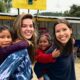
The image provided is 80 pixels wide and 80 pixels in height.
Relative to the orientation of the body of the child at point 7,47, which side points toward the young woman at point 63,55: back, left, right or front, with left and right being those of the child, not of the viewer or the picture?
left

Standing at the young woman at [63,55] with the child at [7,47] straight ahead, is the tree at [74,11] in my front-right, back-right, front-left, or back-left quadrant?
back-right

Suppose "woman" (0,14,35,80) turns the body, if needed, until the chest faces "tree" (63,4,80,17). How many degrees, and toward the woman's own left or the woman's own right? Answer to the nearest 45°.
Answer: approximately 135° to the woman's own left

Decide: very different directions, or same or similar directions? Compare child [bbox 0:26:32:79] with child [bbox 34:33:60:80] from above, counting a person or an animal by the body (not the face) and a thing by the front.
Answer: same or similar directions

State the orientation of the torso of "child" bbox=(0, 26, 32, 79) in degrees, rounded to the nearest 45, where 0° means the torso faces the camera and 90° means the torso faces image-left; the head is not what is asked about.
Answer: approximately 315°

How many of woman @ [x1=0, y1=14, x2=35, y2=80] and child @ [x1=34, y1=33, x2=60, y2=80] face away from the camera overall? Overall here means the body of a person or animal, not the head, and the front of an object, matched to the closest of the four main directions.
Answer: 0

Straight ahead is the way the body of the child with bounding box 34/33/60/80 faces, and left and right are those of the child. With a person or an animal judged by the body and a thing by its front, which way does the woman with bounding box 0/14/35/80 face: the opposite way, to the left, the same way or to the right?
the same way

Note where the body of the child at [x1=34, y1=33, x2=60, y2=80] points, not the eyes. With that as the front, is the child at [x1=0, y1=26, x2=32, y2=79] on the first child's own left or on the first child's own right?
on the first child's own right

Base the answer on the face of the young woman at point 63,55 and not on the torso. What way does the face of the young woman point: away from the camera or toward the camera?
toward the camera

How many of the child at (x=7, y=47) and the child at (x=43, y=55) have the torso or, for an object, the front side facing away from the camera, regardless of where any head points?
0

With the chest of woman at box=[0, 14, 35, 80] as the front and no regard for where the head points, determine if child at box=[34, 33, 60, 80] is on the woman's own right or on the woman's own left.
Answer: on the woman's own left

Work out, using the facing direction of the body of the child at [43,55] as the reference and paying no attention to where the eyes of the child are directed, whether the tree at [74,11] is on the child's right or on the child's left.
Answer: on the child's left

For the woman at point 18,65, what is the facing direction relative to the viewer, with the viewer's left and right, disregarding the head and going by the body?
facing the viewer and to the right of the viewer
